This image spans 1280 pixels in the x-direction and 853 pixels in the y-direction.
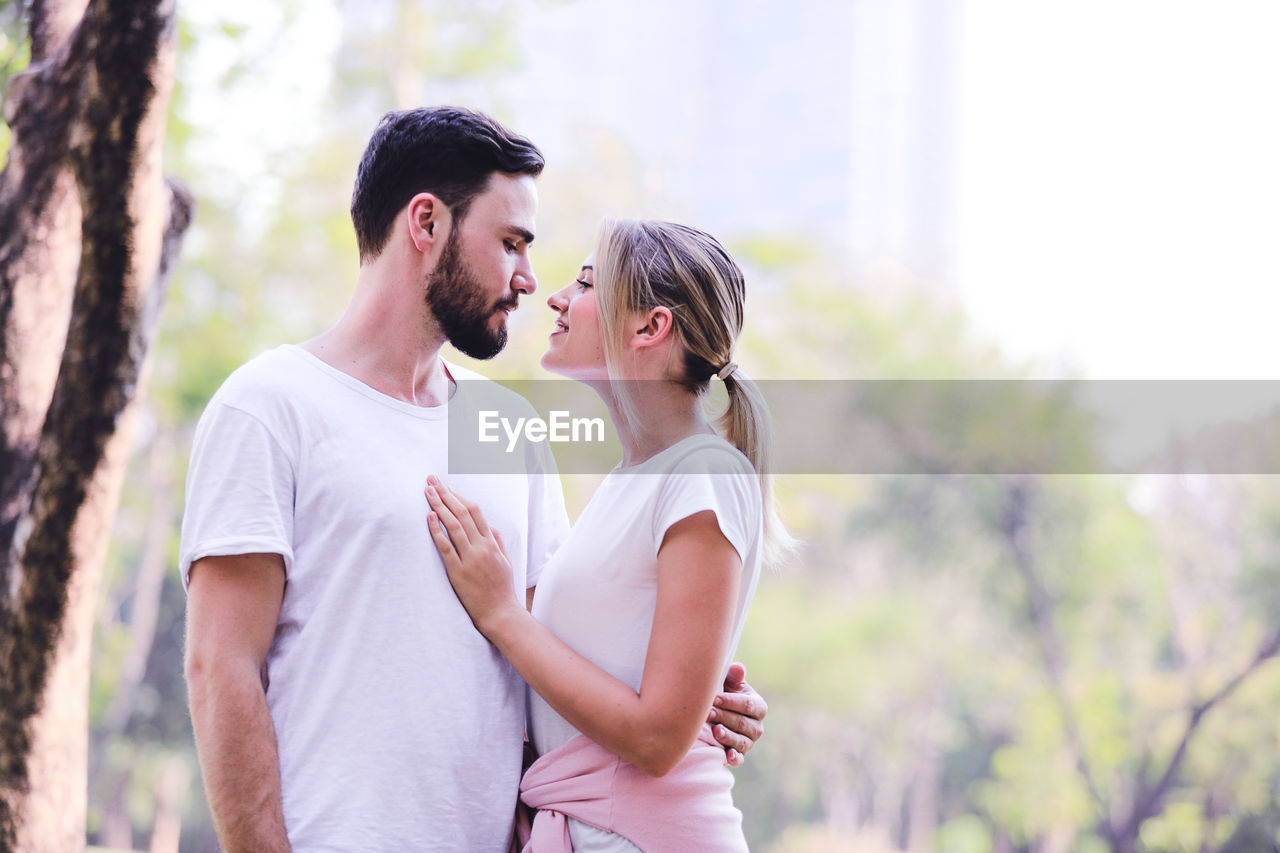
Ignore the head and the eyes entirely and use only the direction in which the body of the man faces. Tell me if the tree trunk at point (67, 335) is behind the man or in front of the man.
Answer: behind

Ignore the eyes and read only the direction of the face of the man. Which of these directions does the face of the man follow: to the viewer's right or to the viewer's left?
to the viewer's right

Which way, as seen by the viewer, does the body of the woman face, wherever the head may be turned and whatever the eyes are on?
to the viewer's left

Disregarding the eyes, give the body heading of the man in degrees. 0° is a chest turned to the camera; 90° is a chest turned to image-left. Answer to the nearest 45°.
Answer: approximately 315°

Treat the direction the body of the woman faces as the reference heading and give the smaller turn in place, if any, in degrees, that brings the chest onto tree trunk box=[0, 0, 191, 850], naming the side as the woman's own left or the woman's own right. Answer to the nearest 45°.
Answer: approximately 45° to the woman's own right

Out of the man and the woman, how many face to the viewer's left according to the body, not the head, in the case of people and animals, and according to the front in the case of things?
1
